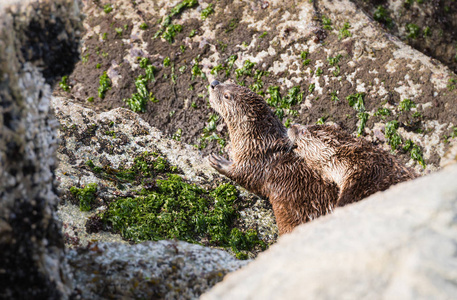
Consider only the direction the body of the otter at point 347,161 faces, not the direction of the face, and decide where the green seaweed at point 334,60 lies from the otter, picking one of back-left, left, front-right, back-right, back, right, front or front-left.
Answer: right

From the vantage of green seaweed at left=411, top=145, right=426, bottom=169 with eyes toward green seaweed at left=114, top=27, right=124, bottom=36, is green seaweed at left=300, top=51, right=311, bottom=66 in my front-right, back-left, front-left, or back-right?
front-right

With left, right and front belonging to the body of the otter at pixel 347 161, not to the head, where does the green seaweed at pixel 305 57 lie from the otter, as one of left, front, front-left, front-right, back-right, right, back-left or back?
right

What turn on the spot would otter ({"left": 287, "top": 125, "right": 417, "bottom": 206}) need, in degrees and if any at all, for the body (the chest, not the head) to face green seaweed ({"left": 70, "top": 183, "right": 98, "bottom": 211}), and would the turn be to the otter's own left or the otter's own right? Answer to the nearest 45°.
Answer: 0° — it already faces it

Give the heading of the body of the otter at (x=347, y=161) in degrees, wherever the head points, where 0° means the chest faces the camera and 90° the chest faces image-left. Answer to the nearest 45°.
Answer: approximately 90°

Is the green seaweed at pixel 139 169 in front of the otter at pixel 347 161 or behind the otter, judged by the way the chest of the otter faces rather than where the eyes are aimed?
in front

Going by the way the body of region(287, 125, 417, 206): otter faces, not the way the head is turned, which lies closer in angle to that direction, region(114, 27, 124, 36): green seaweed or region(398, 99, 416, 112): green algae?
the green seaweed

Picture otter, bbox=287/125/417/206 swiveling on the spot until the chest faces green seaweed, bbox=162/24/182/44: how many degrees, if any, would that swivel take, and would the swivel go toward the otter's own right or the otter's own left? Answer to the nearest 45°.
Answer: approximately 45° to the otter's own right

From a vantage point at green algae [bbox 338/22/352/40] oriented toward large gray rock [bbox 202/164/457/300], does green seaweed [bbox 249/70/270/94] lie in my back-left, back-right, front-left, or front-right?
front-right

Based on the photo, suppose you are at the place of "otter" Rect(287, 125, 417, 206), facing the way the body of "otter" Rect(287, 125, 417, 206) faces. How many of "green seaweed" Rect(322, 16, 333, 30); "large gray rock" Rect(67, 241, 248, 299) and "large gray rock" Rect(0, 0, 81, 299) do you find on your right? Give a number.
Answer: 1
